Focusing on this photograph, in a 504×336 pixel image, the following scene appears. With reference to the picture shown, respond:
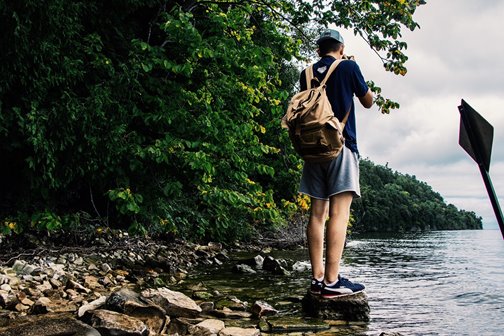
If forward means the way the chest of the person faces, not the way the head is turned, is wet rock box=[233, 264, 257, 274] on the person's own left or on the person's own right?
on the person's own left

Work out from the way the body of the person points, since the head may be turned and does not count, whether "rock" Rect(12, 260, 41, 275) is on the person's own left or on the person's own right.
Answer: on the person's own left

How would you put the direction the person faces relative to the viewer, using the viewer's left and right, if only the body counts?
facing away from the viewer and to the right of the viewer

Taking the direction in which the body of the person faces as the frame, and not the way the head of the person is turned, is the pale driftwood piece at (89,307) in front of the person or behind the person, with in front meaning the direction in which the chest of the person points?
behind

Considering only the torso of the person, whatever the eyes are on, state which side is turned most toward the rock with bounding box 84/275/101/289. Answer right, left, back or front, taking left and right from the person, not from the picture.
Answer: left

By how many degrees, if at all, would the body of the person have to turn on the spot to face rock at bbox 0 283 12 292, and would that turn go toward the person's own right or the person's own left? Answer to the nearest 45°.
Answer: approximately 135° to the person's own left

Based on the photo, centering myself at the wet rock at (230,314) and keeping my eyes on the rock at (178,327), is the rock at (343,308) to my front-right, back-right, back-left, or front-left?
back-left

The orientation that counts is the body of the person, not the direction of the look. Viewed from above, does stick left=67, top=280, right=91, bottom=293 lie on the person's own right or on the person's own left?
on the person's own left
